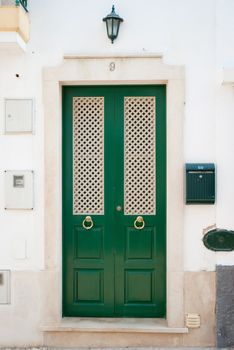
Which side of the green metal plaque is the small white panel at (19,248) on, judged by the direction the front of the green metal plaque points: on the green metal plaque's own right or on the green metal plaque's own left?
on the green metal plaque's own right

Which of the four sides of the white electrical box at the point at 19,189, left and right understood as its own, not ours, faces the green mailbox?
left

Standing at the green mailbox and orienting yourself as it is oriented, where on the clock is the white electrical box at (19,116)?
The white electrical box is roughly at 3 o'clock from the green mailbox.

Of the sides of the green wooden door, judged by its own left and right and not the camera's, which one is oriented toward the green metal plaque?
left
